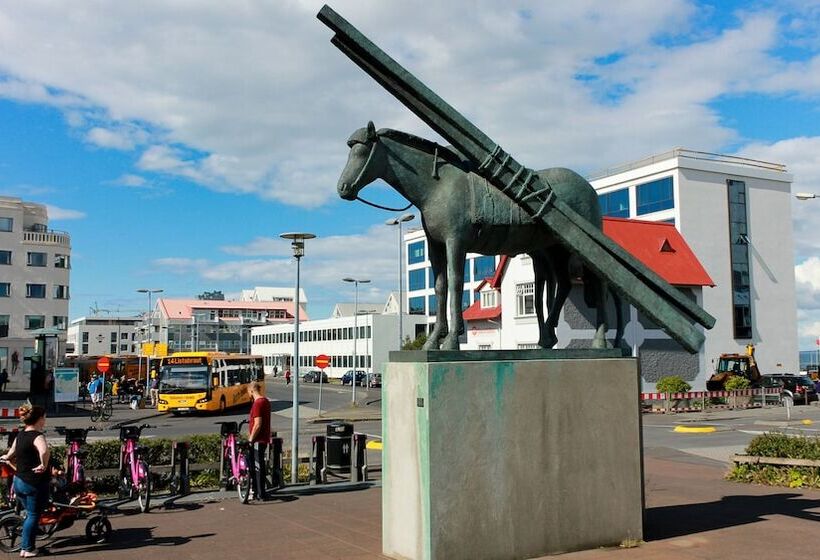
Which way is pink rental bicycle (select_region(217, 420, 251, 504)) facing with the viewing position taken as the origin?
facing away from the viewer and to the left of the viewer

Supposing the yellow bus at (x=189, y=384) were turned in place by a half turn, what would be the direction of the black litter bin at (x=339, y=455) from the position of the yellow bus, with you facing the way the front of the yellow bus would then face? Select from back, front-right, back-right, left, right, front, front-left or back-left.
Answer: back-right

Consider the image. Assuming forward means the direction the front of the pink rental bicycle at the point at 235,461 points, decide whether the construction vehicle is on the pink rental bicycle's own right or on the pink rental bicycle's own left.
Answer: on the pink rental bicycle's own right

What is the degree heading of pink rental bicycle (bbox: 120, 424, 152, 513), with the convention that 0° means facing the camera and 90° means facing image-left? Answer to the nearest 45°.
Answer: approximately 135°

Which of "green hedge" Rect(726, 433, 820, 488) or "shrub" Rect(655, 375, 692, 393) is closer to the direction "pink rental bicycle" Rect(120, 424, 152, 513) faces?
the shrub

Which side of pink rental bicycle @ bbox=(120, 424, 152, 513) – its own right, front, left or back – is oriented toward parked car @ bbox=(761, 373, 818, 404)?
right

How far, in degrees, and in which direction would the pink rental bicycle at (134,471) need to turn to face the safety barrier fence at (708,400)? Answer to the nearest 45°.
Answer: approximately 90° to its right

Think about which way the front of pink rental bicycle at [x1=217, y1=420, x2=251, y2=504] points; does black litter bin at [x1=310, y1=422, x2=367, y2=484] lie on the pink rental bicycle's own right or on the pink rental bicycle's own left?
on the pink rental bicycle's own right

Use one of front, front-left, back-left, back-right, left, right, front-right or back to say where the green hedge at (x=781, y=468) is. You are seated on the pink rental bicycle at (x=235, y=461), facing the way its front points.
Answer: back-right
